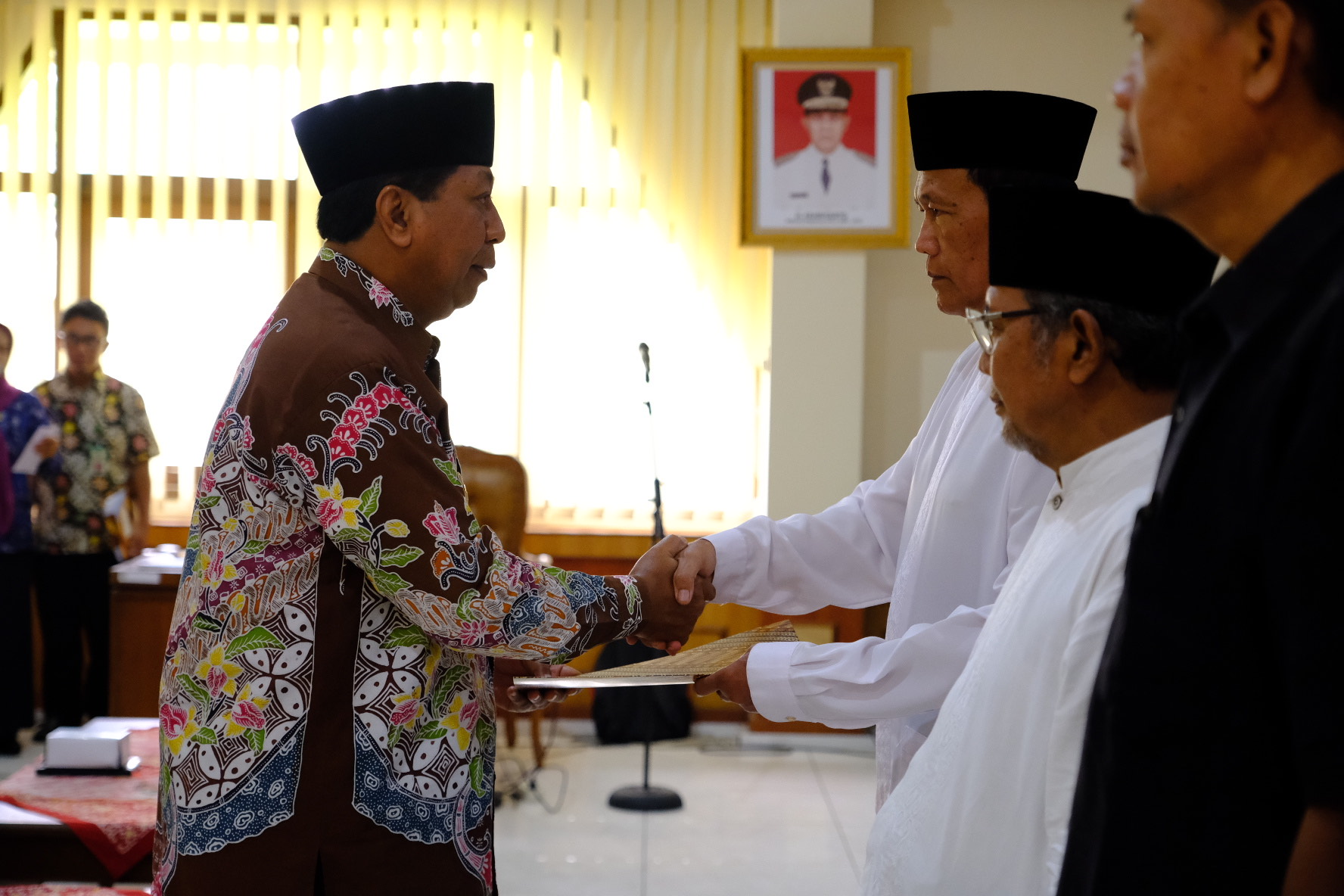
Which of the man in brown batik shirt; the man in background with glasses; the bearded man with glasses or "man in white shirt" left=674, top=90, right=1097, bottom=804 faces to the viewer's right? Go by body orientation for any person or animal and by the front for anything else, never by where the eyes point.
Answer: the man in brown batik shirt

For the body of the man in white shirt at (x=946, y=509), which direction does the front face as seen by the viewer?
to the viewer's left

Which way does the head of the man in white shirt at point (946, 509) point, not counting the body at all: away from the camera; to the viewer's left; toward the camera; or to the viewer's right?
to the viewer's left

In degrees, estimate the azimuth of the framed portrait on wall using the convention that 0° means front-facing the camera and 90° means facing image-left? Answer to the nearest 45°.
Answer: approximately 0°

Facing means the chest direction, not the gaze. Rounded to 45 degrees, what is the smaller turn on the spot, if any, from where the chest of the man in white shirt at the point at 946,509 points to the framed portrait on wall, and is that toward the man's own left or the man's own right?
approximately 90° to the man's own right

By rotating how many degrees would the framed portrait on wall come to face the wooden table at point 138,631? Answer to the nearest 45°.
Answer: approximately 90° to its right

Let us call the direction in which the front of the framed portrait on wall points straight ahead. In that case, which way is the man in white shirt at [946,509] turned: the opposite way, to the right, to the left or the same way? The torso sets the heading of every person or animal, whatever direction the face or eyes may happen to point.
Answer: to the right

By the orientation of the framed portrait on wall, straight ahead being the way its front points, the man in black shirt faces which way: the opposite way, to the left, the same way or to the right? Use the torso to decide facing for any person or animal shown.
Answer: to the right

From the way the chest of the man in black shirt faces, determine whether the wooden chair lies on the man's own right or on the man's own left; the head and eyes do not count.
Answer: on the man's own right

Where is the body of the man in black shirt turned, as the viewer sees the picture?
to the viewer's left

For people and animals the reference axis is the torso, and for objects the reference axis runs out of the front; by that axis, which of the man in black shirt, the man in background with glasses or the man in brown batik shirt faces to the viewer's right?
the man in brown batik shirt

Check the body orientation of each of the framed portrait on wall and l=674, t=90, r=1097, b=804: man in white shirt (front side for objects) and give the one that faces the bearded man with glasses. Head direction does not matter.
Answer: the framed portrait on wall

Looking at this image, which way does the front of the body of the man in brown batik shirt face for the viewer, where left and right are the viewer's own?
facing to the right of the viewer

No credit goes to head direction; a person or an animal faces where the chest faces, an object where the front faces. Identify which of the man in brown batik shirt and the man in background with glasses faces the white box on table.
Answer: the man in background with glasses

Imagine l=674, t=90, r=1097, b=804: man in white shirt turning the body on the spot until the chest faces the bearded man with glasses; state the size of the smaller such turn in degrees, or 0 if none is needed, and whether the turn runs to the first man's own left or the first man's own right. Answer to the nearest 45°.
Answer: approximately 90° to the first man's own left

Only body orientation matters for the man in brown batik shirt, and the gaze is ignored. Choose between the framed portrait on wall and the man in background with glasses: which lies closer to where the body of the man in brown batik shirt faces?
the framed portrait on wall

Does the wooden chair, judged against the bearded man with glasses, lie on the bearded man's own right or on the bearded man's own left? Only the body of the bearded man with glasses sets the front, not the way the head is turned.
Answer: on the bearded man's own right
